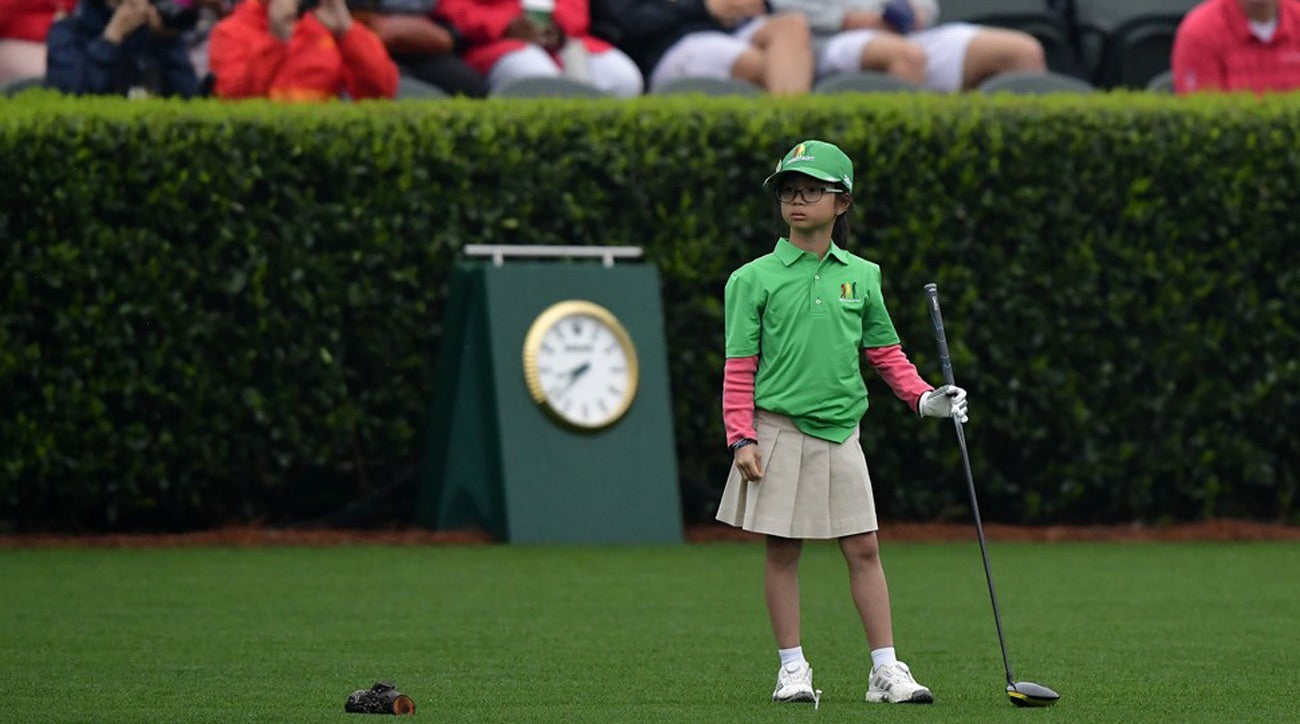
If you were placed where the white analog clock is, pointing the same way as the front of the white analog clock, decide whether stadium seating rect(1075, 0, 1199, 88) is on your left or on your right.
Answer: on your left

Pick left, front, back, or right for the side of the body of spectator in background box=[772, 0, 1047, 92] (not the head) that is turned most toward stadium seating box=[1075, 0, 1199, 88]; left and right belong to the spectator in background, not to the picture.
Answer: left

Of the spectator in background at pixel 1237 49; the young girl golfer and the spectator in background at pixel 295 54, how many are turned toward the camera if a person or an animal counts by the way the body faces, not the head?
3

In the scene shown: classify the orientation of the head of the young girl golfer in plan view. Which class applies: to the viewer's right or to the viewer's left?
to the viewer's left

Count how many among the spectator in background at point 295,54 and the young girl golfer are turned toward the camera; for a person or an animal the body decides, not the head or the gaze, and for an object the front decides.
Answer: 2

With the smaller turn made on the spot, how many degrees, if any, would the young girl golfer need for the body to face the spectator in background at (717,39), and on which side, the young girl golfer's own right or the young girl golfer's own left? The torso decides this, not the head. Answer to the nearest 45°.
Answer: approximately 180°

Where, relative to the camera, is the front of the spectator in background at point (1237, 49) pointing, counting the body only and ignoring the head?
toward the camera

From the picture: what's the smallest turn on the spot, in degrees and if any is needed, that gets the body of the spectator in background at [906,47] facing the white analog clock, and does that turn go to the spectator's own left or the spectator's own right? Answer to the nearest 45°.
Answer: approximately 90° to the spectator's own right

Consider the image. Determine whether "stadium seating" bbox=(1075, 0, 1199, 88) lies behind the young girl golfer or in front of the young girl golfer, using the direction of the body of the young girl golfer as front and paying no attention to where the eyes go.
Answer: behind

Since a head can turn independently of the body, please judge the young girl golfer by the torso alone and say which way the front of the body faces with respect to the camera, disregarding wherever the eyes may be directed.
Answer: toward the camera

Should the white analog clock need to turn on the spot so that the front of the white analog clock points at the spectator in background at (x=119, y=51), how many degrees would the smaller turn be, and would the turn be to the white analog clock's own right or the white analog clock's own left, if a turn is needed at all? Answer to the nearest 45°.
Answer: approximately 135° to the white analog clock's own right

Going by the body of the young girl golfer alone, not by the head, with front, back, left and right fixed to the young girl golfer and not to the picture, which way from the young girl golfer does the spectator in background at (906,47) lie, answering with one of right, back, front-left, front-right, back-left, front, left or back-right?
back

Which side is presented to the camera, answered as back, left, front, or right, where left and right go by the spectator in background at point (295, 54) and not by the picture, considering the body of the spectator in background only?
front

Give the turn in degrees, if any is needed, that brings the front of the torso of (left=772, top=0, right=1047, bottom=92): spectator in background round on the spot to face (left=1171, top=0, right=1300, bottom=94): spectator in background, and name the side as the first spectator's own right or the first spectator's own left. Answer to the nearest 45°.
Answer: approximately 45° to the first spectator's own left

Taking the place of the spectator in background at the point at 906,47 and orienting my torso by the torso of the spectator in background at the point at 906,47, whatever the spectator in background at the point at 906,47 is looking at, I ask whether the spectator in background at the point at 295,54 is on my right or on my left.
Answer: on my right

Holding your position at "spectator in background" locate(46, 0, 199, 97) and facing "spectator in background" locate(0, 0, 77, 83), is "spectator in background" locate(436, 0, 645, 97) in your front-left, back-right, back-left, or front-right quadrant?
back-right

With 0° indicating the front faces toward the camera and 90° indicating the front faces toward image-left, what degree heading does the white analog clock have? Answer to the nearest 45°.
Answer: approximately 315°

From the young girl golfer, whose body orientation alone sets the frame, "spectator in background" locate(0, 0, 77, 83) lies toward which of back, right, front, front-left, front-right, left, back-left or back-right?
back-right

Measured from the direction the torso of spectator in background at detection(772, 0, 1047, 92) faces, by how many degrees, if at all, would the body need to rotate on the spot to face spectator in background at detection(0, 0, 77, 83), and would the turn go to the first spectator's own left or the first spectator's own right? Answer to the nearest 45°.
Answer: approximately 135° to the first spectator's own right
